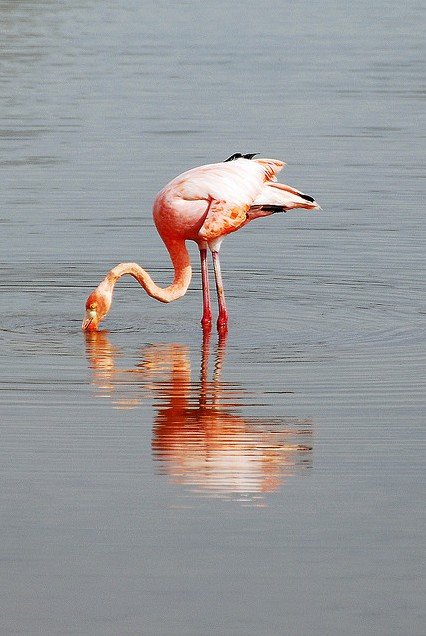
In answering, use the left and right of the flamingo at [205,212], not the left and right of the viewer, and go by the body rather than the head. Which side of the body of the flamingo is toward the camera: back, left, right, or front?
left
